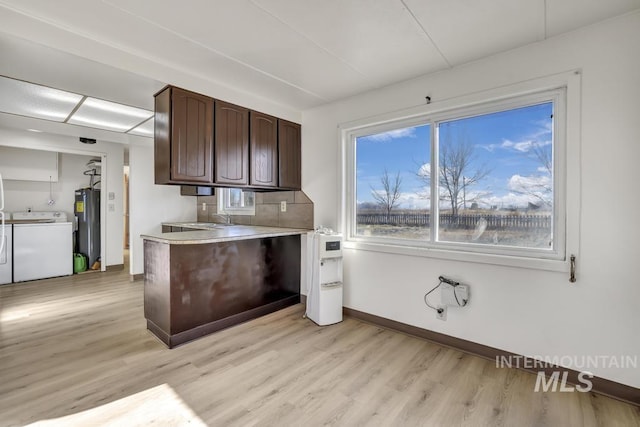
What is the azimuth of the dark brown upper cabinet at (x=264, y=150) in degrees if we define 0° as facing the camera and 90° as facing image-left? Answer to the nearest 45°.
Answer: approximately 315°

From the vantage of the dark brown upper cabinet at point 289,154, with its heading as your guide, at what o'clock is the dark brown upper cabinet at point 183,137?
the dark brown upper cabinet at point 183,137 is roughly at 3 o'clock from the dark brown upper cabinet at point 289,154.

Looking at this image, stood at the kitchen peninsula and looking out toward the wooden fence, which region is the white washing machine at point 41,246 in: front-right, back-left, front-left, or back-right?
back-left

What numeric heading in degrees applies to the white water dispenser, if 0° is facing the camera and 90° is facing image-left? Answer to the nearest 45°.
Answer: approximately 315°

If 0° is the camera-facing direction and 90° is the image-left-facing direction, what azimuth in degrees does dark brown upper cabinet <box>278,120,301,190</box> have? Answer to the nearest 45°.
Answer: approximately 315°

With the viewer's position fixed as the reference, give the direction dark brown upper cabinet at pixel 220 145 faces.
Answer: facing the viewer and to the right of the viewer
